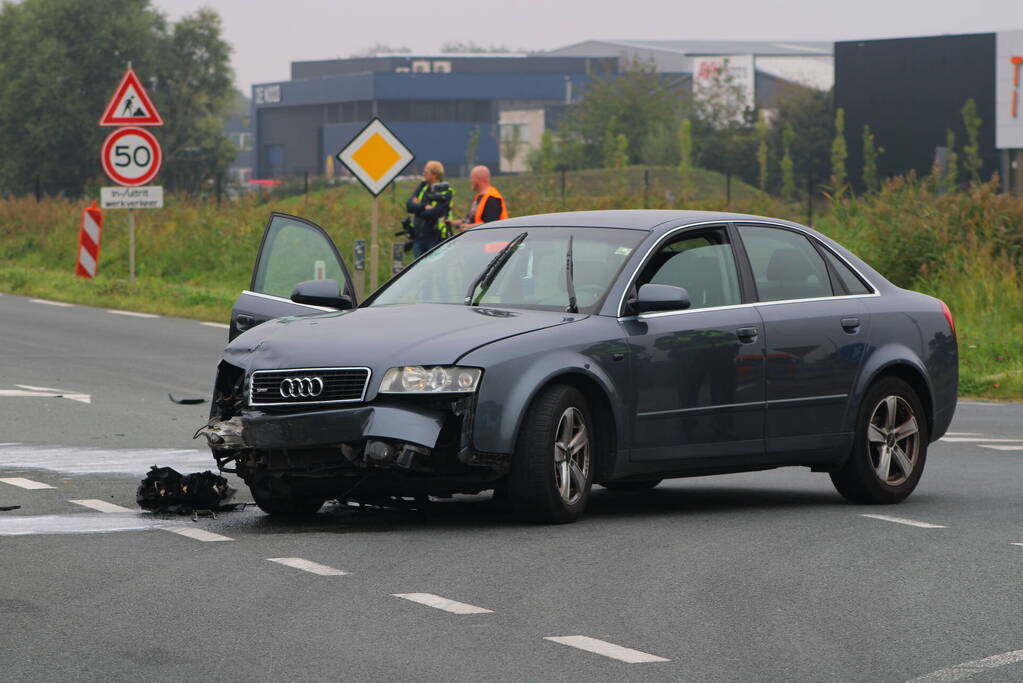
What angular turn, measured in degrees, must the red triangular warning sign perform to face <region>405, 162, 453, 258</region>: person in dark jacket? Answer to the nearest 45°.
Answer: approximately 45° to its left

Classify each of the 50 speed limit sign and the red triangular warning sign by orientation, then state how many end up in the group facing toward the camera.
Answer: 2

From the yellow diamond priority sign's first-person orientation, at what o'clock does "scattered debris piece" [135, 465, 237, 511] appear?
The scattered debris piece is roughly at 12 o'clock from the yellow diamond priority sign.

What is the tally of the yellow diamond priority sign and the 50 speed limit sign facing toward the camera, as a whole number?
2

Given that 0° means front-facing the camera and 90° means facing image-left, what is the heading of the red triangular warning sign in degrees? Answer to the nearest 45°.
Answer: approximately 0°

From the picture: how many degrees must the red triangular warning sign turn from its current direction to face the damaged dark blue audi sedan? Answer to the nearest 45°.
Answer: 0° — it already faces it

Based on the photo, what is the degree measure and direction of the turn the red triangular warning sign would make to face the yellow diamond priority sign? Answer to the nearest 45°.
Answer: approximately 45° to its left
